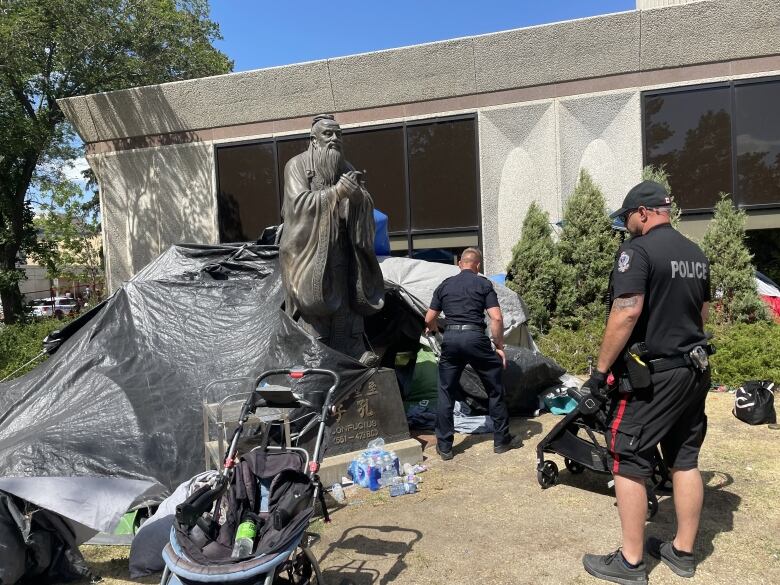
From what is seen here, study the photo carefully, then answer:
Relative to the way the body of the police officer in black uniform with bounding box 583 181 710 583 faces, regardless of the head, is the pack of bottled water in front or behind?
in front

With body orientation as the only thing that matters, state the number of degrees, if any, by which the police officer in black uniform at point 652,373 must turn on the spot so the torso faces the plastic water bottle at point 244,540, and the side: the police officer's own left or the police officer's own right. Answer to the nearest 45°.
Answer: approximately 90° to the police officer's own left

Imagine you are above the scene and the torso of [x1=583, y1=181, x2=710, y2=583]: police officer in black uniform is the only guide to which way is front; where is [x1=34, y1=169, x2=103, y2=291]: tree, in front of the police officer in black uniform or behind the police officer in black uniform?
in front

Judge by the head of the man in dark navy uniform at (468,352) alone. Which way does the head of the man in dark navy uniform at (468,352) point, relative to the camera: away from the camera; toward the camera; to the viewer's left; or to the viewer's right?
away from the camera

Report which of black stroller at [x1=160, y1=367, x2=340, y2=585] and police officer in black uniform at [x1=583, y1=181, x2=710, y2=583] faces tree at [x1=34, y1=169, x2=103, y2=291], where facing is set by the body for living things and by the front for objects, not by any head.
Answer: the police officer in black uniform

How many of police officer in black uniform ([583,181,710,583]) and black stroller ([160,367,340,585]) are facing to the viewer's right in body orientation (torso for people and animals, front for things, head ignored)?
0

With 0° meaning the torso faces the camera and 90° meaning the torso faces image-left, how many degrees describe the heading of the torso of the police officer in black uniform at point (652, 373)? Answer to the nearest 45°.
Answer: approximately 135°
